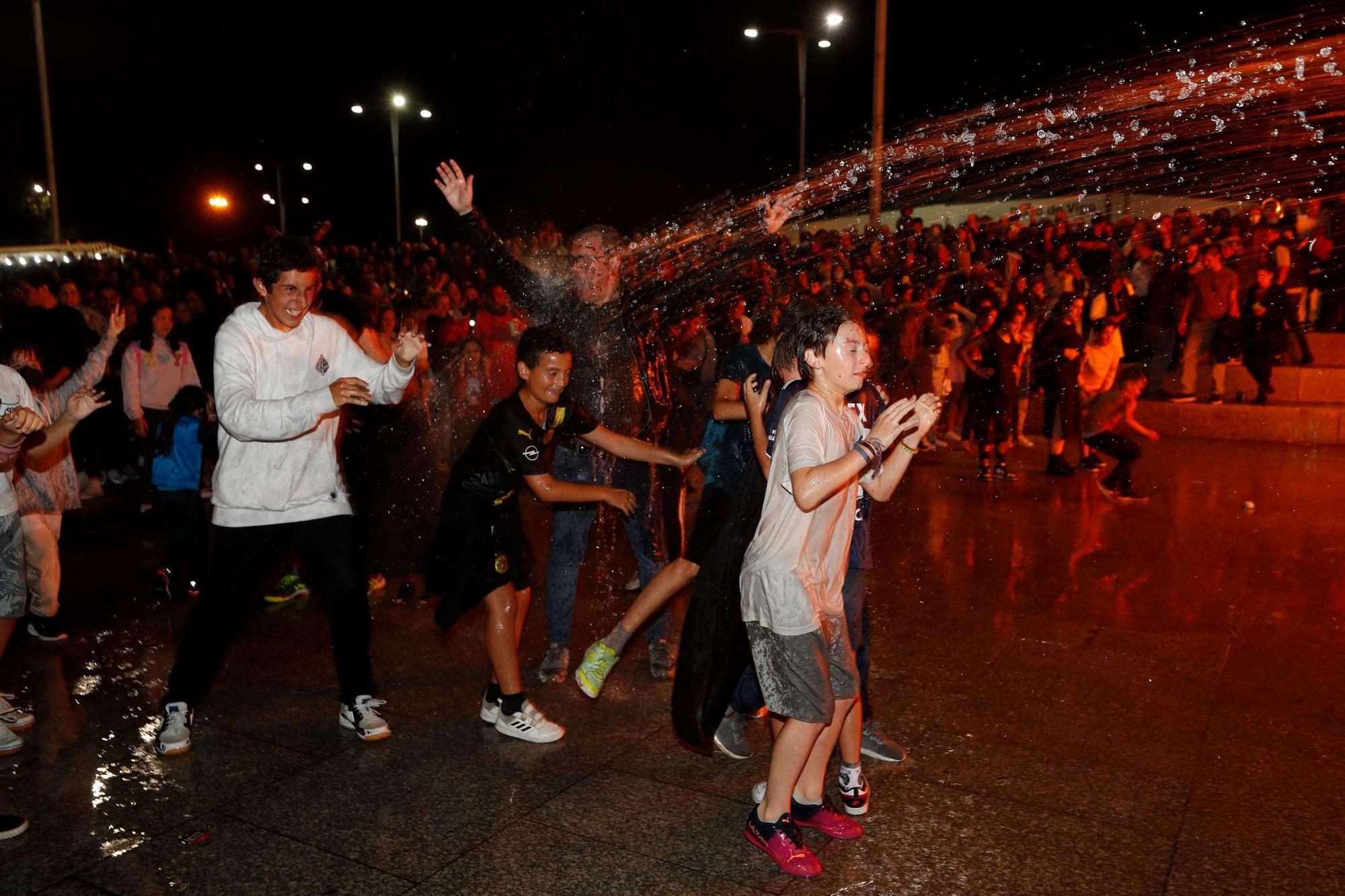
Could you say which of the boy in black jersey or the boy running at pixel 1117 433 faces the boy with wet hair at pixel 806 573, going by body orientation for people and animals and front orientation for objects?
the boy in black jersey

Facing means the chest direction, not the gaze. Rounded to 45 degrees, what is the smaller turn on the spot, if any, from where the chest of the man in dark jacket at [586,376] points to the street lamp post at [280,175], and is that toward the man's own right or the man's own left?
approximately 180°

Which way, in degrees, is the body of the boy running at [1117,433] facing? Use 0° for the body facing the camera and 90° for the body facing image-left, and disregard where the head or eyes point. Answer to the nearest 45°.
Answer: approximately 270°

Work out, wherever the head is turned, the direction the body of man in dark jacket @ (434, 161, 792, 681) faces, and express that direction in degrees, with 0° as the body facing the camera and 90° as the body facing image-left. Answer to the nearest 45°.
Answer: approximately 0°

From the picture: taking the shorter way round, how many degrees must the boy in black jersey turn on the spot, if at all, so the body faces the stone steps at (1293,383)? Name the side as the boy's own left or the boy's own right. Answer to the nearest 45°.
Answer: approximately 90° to the boy's own left

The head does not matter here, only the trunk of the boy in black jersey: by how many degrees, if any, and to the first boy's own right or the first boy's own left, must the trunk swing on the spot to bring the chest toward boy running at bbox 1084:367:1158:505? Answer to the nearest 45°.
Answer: approximately 90° to the first boy's own left

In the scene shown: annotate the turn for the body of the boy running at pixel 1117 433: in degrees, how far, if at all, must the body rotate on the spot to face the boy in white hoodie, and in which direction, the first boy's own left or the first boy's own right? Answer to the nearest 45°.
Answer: approximately 135° to the first boy's own right

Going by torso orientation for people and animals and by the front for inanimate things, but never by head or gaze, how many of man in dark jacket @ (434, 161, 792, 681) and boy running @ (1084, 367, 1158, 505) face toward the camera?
1

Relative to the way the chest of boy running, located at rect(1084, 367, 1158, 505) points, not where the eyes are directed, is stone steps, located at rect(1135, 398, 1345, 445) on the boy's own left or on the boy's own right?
on the boy's own left
